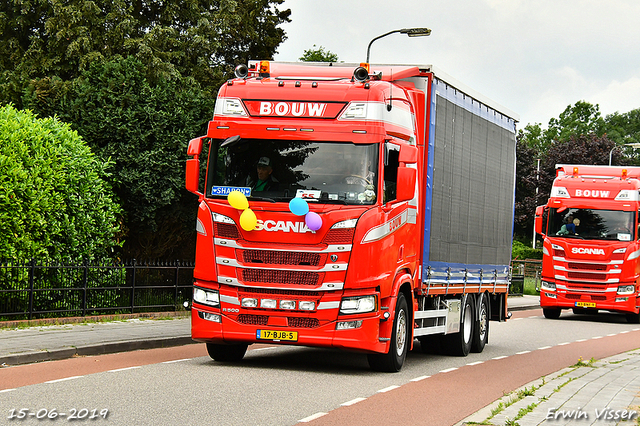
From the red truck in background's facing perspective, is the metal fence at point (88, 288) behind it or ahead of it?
ahead

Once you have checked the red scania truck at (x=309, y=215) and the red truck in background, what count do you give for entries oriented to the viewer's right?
0

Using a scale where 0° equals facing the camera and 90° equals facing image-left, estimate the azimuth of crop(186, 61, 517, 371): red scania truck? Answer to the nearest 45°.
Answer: approximately 45°

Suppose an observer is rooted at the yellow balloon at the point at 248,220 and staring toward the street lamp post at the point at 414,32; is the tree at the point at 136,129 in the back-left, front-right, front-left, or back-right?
front-left

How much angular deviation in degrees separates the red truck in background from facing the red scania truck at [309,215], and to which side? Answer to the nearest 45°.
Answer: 0° — it already faces it

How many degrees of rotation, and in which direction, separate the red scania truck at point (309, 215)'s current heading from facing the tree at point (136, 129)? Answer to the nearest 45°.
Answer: approximately 90° to its right

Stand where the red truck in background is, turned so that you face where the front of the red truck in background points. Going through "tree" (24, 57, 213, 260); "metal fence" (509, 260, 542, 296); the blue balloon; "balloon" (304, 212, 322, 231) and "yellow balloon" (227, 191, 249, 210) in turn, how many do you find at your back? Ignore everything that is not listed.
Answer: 1

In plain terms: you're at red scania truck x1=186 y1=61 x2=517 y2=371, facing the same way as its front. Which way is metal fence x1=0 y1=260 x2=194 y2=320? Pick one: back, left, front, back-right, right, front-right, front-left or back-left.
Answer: right

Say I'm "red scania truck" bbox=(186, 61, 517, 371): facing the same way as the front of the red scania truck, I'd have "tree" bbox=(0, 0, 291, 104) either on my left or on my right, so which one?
on my right

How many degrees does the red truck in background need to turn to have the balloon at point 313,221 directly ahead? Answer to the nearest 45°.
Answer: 0° — it already faces it

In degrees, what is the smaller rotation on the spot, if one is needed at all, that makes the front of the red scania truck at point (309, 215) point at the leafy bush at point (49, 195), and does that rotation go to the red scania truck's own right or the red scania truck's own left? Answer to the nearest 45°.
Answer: approximately 90° to the red scania truck's own right

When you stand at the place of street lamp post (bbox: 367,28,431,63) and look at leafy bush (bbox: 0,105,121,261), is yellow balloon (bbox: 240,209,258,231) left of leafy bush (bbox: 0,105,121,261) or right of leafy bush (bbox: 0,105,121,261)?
left

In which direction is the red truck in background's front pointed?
toward the camera
